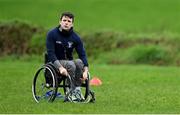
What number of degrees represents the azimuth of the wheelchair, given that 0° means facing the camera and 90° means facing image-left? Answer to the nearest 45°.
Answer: approximately 315°

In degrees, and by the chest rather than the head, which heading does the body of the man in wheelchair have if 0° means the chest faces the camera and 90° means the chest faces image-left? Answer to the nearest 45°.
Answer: approximately 315°
